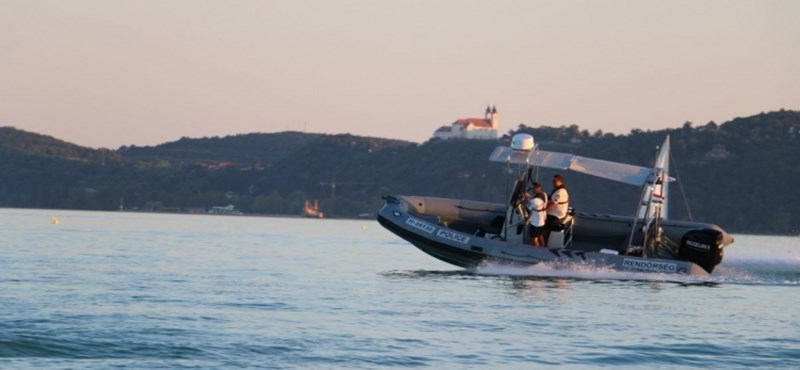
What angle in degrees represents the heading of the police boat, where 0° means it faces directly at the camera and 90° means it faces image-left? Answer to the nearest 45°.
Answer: approximately 90°
